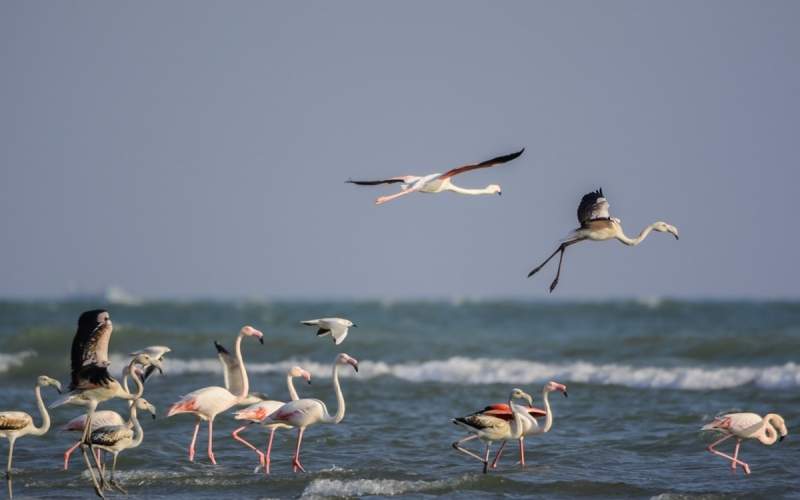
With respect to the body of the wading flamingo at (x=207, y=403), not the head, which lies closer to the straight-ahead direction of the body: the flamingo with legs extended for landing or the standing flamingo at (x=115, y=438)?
the flamingo with legs extended for landing

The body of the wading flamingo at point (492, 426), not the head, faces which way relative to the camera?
to the viewer's right

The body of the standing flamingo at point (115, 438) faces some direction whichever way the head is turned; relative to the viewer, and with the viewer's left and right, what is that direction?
facing to the right of the viewer

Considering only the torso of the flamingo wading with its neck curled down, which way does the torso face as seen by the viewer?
to the viewer's right

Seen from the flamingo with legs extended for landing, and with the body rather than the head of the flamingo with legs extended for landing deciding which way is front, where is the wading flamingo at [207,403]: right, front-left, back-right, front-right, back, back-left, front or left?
back

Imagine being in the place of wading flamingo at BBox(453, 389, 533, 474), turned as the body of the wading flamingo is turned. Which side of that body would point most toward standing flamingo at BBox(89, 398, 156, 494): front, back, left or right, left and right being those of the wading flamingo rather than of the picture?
back

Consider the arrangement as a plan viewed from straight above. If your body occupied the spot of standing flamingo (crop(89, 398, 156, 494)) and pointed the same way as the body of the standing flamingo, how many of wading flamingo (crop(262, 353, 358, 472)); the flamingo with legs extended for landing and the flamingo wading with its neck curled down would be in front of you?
3

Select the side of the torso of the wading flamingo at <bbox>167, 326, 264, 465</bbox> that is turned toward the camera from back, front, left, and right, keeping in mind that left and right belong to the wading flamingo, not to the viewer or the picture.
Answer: right

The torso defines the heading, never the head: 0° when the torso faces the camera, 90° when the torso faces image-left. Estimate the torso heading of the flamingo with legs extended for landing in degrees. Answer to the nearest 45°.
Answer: approximately 270°

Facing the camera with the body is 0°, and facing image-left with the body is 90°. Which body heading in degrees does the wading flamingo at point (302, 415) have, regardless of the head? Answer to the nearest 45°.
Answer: approximately 270°

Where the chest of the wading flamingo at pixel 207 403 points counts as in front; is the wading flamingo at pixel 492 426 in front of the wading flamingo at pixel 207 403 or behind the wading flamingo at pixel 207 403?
in front
